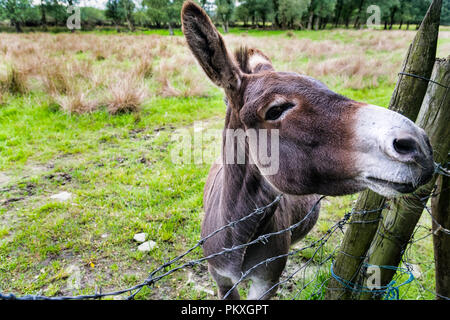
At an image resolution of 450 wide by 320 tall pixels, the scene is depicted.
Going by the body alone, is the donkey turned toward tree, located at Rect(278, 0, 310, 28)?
no

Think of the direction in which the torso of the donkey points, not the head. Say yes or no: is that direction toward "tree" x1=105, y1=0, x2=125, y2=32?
no

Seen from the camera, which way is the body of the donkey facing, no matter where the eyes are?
toward the camera

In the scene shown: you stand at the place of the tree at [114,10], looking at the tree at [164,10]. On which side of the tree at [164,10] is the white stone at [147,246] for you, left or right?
right

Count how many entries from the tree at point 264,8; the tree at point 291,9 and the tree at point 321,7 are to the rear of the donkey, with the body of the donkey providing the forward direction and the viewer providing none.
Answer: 3

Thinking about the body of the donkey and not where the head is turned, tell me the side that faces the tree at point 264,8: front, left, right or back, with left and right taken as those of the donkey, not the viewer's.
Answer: back

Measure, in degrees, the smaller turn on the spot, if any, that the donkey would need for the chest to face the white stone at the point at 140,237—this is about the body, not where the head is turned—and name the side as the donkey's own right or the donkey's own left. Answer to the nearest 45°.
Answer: approximately 135° to the donkey's own right

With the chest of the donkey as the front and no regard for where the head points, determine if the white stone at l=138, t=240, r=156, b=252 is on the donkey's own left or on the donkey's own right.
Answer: on the donkey's own right

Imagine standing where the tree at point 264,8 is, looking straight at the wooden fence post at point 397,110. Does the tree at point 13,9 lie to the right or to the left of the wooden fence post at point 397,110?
right

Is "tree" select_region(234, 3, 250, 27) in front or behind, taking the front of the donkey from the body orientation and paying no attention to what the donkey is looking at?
behind

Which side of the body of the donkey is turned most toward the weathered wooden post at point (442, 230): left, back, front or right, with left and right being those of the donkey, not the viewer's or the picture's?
left
